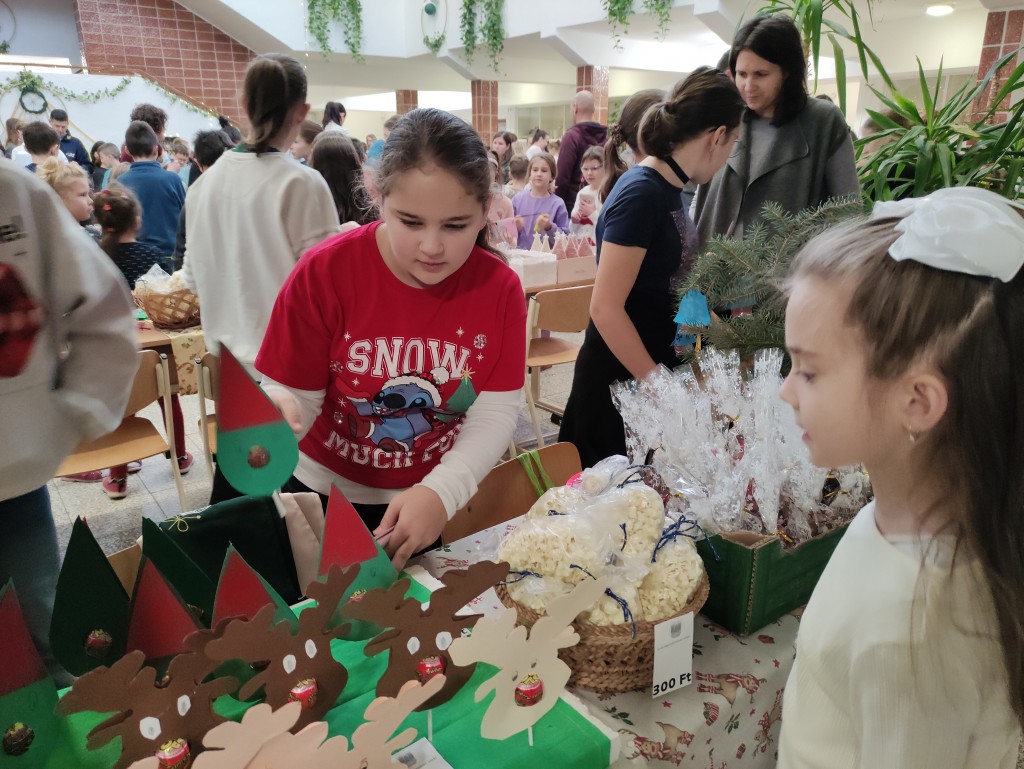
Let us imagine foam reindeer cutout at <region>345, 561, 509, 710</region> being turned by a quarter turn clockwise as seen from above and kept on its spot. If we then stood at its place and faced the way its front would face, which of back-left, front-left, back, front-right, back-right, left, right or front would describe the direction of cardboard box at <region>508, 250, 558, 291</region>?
right

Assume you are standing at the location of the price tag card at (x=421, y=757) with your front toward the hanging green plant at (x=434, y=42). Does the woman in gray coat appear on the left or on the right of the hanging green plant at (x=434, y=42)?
right

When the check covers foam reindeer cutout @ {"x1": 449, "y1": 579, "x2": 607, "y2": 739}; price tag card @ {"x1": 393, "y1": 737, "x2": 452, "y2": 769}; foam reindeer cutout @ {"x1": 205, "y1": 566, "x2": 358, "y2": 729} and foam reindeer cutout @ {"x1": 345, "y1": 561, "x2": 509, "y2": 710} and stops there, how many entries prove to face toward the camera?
4

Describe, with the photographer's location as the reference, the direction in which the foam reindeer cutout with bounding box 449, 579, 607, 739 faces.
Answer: facing the viewer

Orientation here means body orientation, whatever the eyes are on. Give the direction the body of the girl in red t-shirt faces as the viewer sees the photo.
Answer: toward the camera

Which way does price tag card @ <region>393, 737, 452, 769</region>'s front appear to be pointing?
toward the camera

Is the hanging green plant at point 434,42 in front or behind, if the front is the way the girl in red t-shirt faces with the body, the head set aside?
behind

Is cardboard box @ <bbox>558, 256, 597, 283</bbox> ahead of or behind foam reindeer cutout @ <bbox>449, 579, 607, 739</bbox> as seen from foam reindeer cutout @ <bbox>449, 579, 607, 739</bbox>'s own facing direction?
behind

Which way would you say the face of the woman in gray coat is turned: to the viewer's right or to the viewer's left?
to the viewer's left
